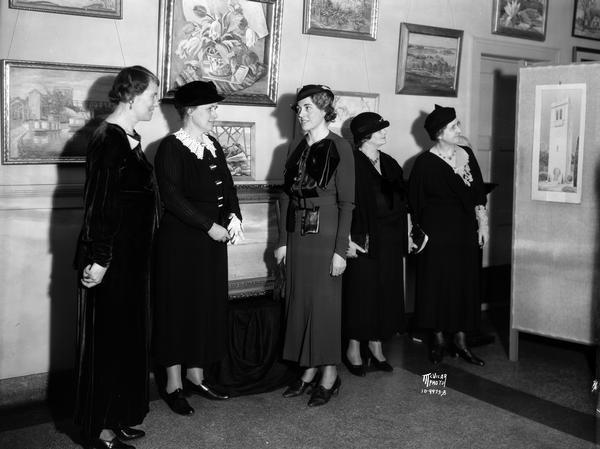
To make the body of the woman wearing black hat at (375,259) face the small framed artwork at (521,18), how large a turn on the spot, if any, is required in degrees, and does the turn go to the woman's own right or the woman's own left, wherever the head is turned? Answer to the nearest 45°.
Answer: approximately 90° to the woman's own left

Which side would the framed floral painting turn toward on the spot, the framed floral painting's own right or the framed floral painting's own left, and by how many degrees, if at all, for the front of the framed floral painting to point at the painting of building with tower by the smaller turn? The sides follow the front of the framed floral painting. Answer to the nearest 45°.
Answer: approximately 90° to the framed floral painting's own left

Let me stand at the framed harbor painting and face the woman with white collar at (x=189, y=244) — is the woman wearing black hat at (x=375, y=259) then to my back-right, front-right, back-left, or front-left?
front-left

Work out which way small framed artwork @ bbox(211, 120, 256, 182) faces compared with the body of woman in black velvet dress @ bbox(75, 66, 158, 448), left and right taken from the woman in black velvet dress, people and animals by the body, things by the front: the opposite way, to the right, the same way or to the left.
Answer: to the right

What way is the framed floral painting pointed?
toward the camera

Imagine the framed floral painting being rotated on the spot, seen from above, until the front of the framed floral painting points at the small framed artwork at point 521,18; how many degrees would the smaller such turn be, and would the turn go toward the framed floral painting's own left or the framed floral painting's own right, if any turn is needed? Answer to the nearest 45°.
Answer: approximately 135° to the framed floral painting's own left

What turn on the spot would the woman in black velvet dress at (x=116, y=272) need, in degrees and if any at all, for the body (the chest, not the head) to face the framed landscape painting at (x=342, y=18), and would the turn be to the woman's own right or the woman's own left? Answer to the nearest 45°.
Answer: approximately 45° to the woman's own left

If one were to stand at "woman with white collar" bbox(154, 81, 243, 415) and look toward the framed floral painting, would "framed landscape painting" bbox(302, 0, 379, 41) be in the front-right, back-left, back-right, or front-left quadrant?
front-right

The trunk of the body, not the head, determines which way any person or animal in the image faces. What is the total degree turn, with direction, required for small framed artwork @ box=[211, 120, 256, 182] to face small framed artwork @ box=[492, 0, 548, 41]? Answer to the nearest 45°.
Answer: approximately 135° to its left

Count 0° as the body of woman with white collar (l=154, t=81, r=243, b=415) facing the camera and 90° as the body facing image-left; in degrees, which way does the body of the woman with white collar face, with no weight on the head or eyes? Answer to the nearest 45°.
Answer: approximately 315°

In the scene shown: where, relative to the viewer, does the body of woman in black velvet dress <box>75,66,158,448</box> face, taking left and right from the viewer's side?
facing to the right of the viewer

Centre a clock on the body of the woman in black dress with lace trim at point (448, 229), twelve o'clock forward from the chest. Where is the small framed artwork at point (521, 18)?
The small framed artwork is roughly at 8 o'clock from the woman in black dress with lace trim.

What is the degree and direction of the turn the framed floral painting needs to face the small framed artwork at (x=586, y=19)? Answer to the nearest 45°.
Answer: approximately 135° to its left

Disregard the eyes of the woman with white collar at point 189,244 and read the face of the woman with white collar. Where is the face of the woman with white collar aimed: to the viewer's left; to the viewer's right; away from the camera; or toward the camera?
to the viewer's right
